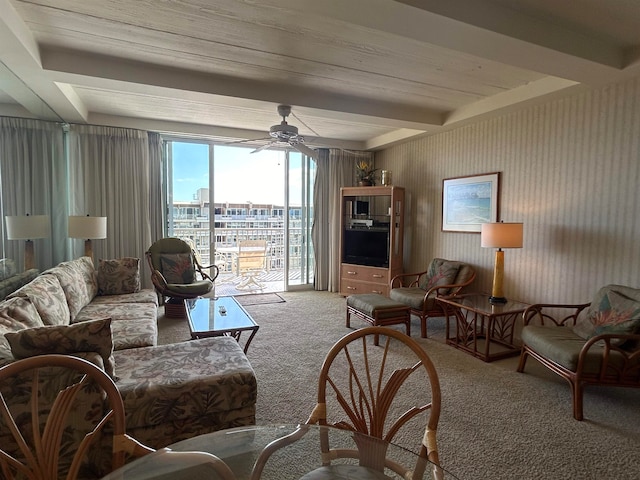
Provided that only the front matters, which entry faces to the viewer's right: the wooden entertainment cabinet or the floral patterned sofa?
the floral patterned sofa

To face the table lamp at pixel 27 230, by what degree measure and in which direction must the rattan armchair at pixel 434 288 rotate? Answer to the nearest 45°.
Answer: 0° — it already faces it

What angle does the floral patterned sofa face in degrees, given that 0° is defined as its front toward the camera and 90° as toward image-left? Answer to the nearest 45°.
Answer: approximately 270°

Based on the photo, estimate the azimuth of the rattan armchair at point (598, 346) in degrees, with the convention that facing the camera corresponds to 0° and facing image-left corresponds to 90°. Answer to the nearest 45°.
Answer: approximately 45°
